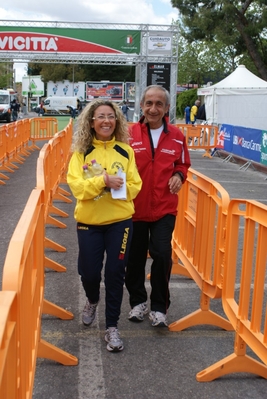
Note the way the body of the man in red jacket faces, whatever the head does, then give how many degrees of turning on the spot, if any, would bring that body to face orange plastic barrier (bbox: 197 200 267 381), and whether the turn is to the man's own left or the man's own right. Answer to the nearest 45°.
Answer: approximately 45° to the man's own left

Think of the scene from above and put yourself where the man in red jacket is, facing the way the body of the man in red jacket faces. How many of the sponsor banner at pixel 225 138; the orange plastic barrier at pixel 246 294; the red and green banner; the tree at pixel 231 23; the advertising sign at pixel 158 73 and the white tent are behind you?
5

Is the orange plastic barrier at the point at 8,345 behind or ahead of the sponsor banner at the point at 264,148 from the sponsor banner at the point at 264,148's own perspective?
ahead

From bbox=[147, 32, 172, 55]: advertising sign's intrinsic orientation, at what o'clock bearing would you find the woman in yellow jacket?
The woman in yellow jacket is roughly at 12 o'clock from the advertising sign.

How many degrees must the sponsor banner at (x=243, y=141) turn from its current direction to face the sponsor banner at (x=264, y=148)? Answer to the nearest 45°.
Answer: approximately 45° to its left

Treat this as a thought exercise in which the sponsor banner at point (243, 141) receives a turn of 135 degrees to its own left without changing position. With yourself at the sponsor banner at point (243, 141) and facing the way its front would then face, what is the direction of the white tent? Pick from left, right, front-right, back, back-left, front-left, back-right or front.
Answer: left

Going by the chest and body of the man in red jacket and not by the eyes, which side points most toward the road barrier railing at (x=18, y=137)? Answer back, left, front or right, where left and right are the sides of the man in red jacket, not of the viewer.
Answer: back

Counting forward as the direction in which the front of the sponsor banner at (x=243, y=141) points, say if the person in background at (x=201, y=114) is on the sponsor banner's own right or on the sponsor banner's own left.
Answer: on the sponsor banner's own right

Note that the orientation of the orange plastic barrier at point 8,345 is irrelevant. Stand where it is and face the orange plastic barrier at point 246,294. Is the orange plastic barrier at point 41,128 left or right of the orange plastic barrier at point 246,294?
left

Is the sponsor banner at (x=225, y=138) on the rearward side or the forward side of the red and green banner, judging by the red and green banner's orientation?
on the forward side

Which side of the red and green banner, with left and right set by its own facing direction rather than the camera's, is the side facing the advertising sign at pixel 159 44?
left

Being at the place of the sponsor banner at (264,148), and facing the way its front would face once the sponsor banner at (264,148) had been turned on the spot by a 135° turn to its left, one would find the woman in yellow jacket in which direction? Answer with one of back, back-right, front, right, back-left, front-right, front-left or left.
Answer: right

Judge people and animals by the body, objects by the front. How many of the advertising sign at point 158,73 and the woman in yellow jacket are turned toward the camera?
2

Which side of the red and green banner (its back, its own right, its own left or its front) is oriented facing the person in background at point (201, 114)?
left

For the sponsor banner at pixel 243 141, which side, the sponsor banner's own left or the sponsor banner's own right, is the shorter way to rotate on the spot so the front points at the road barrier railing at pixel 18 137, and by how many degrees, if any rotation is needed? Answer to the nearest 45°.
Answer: approximately 45° to the sponsor banner's own right

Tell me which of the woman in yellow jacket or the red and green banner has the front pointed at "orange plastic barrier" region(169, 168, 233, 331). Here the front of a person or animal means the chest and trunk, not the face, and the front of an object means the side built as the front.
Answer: the red and green banner

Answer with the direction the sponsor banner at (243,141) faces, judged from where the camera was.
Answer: facing the viewer and to the left of the viewer
